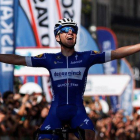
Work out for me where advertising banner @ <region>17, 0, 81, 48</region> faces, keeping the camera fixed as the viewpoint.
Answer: facing the viewer

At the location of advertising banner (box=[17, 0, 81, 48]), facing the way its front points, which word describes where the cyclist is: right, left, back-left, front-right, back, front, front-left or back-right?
front

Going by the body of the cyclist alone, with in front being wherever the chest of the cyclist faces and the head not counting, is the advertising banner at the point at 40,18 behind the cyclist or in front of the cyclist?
behind

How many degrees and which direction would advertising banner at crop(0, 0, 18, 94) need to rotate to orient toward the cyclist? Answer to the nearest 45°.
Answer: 0° — it already faces them

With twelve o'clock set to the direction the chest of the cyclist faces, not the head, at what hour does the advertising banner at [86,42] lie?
The advertising banner is roughly at 6 o'clock from the cyclist.

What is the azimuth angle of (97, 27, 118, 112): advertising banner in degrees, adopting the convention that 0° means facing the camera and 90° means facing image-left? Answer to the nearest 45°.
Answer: approximately 0°

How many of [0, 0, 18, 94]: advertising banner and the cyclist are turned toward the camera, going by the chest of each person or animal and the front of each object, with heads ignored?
2
